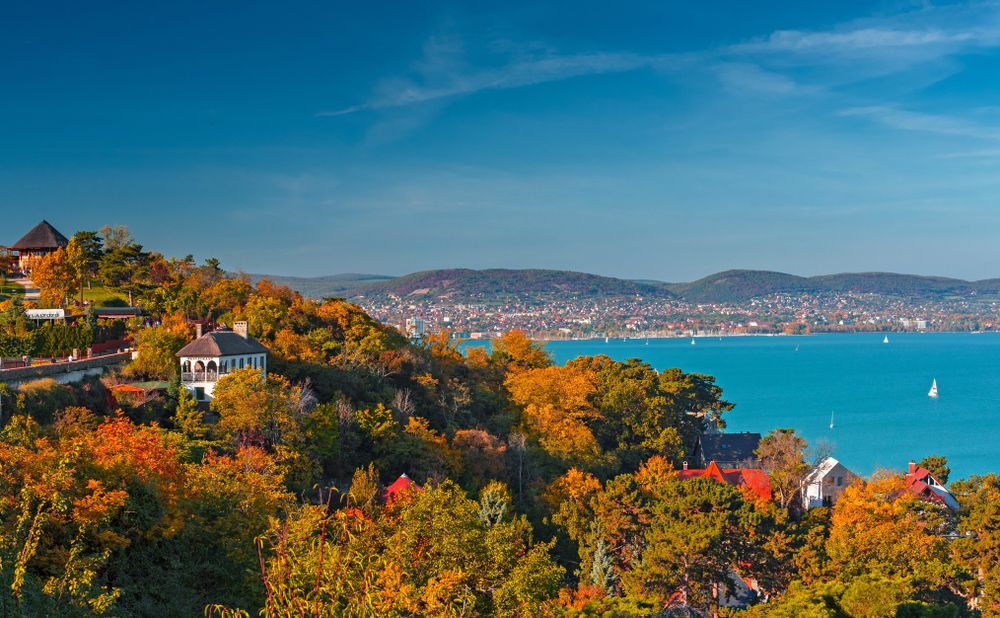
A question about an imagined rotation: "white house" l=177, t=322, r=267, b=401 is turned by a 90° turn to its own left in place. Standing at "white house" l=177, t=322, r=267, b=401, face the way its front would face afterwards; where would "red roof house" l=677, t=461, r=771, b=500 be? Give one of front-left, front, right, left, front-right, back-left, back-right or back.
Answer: front-left

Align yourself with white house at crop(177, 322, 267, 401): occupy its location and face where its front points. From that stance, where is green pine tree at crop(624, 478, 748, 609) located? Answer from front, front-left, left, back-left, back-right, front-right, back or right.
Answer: left

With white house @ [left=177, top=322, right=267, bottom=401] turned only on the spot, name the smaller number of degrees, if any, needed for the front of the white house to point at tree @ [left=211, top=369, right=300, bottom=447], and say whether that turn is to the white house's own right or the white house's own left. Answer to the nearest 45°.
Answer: approximately 45° to the white house's own left

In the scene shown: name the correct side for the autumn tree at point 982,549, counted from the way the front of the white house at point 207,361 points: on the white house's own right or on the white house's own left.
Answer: on the white house's own left

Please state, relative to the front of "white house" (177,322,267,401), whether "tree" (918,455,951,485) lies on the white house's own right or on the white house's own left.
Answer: on the white house's own left

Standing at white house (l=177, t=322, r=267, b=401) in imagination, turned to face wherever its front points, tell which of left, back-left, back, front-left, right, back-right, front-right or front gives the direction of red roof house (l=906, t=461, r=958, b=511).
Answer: back-left

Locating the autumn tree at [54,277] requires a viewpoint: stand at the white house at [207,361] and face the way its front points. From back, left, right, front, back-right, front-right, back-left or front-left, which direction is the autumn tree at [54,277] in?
right

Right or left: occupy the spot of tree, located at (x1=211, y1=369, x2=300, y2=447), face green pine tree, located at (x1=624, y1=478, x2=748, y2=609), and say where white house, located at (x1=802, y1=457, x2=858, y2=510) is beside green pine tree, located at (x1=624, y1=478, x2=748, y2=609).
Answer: left

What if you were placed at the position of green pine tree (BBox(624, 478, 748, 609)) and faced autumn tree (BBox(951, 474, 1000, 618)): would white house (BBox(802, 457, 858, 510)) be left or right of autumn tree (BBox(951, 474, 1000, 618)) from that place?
left

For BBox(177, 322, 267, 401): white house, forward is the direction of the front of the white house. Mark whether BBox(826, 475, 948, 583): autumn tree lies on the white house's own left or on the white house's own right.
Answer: on the white house's own left

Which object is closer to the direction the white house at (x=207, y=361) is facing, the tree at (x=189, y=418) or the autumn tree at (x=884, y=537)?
the tree

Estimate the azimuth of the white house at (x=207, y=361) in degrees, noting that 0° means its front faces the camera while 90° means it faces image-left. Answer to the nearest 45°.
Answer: approximately 45°

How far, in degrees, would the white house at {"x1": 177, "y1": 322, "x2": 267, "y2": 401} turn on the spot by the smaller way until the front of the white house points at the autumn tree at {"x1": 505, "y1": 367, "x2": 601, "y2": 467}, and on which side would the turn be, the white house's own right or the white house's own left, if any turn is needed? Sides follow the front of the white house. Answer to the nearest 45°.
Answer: approximately 135° to the white house's own left
